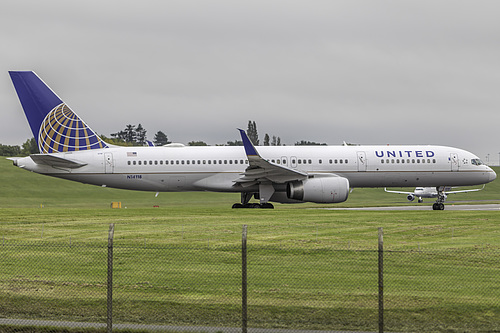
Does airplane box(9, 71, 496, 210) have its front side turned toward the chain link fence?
no

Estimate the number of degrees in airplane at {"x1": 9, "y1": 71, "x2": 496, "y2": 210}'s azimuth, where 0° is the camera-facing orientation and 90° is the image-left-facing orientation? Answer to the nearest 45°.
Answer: approximately 270°
